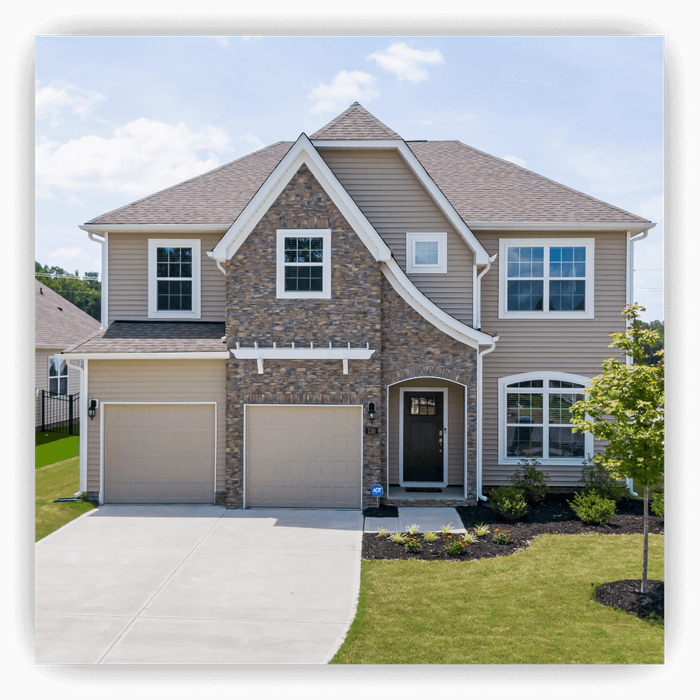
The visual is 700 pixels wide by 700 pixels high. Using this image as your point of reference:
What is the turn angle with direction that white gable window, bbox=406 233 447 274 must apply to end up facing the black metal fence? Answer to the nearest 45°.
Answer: approximately 135° to its right

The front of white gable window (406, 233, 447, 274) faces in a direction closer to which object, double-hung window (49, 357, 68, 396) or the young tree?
the young tree

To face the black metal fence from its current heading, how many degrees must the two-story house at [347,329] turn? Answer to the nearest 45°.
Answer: approximately 135° to its right

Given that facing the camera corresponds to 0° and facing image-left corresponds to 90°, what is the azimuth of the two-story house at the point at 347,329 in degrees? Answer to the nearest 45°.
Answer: approximately 0°

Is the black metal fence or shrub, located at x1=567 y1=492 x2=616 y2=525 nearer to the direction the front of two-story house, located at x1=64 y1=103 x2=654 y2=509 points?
the shrub

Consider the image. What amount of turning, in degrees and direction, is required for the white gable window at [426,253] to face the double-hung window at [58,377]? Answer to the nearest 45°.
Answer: approximately 135° to its right

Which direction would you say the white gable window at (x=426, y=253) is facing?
toward the camera

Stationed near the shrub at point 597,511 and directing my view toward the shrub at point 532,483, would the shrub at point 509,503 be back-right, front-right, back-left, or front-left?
front-left

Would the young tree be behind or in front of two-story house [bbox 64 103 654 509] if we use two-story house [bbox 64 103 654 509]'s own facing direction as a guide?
in front

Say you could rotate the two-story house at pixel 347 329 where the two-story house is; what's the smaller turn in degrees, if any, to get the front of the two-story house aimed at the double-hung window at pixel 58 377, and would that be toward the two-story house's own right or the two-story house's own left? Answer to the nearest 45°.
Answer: approximately 135° to the two-story house's own right

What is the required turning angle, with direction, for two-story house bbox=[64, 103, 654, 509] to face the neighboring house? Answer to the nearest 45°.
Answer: approximately 135° to its right
